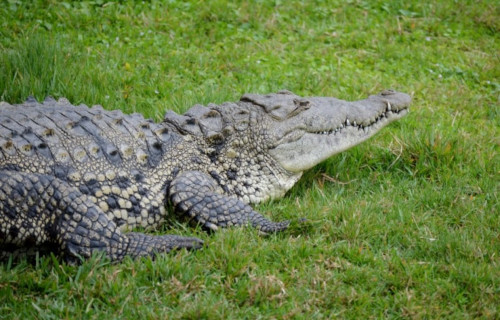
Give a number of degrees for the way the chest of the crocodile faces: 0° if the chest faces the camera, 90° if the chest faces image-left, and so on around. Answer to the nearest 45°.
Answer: approximately 270°
